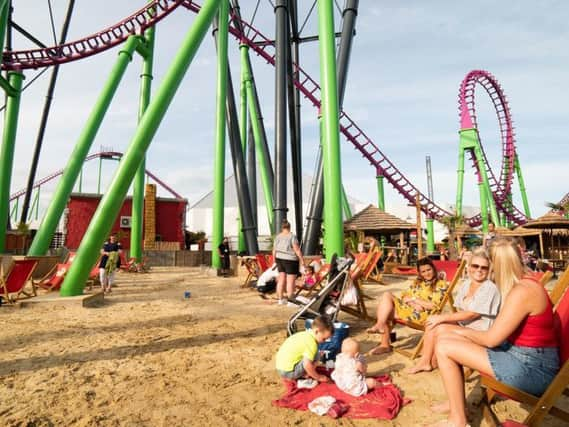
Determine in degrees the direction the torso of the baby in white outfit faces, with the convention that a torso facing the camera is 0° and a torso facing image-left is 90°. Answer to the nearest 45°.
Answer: approximately 225°

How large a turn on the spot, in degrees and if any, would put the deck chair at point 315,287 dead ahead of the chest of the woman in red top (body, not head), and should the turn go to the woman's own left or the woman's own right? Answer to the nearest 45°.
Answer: approximately 45° to the woman's own right

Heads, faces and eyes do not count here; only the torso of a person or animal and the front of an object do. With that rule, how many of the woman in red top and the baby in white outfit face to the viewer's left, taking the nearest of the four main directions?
1

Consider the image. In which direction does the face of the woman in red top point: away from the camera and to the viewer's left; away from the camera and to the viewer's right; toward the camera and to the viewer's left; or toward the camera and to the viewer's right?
away from the camera and to the viewer's left

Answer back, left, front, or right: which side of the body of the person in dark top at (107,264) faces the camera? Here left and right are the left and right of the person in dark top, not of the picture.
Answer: front

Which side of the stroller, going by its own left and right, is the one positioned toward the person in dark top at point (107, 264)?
right

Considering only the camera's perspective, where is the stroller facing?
facing the viewer and to the left of the viewer

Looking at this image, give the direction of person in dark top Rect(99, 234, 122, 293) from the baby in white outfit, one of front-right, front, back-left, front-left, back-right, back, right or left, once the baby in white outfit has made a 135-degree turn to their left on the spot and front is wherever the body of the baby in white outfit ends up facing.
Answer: front-right

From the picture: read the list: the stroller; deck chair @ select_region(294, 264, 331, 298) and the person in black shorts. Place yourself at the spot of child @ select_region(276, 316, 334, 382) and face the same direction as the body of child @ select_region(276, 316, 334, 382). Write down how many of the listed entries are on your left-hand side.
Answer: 3

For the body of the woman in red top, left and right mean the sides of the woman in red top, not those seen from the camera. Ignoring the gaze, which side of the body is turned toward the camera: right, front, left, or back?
left

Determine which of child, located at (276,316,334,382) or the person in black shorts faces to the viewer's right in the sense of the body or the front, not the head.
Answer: the child
